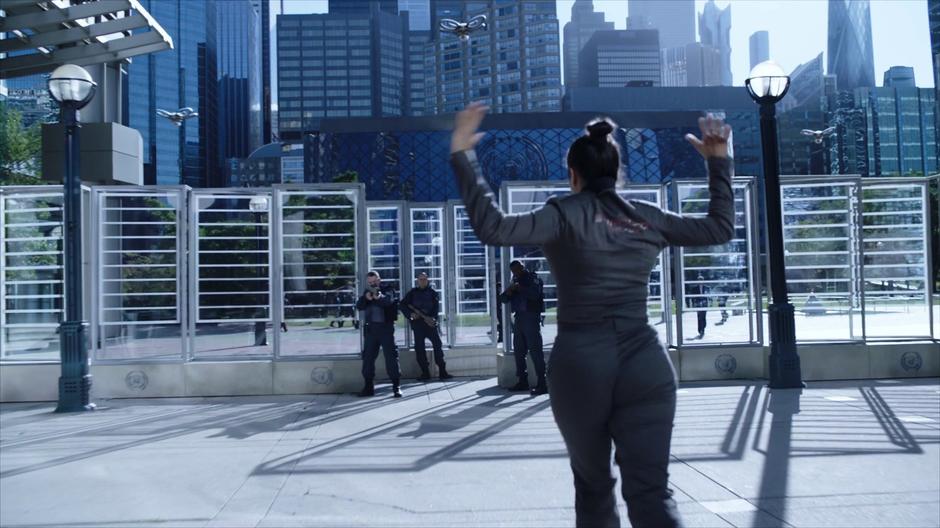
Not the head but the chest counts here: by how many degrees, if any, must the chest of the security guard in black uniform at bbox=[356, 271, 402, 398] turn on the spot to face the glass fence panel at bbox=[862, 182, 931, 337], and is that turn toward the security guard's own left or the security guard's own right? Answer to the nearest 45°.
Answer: approximately 90° to the security guard's own left

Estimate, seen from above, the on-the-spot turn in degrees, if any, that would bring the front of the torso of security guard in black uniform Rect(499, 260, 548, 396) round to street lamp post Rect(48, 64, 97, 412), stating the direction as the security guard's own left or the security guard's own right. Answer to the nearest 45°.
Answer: approximately 45° to the security guard's own right

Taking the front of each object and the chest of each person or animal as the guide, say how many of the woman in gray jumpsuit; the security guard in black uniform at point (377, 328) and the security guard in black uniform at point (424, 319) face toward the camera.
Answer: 2

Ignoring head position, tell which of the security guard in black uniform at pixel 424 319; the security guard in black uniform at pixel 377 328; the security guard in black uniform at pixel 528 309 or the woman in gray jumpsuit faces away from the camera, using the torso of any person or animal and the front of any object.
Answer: the woman in gray jumpsuit

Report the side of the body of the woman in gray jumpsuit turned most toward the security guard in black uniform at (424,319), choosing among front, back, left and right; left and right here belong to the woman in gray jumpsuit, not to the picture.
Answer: front

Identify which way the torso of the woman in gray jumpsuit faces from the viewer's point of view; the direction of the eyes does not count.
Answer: away from the camera

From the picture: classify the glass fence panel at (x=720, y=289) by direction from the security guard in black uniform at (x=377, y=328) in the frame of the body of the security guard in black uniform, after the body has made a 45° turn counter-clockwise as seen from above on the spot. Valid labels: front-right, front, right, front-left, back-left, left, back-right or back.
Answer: front-left

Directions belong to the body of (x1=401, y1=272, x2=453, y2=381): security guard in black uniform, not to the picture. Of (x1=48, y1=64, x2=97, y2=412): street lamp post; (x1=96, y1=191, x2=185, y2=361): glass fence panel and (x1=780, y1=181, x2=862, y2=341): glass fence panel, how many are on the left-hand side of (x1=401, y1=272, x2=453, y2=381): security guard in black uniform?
1

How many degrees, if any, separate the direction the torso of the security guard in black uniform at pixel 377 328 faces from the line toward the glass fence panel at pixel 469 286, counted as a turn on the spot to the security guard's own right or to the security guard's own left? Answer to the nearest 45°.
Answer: approximately 135° to the security guard's own left

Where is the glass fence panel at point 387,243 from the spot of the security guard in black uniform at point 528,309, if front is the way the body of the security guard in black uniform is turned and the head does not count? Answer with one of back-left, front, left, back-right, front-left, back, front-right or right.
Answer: right

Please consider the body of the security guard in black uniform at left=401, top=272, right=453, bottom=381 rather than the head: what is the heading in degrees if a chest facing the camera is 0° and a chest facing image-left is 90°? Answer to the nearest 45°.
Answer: approximately 0°

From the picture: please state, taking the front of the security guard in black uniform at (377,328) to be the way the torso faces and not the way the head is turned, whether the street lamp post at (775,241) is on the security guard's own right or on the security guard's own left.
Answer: on the security guard's own left
